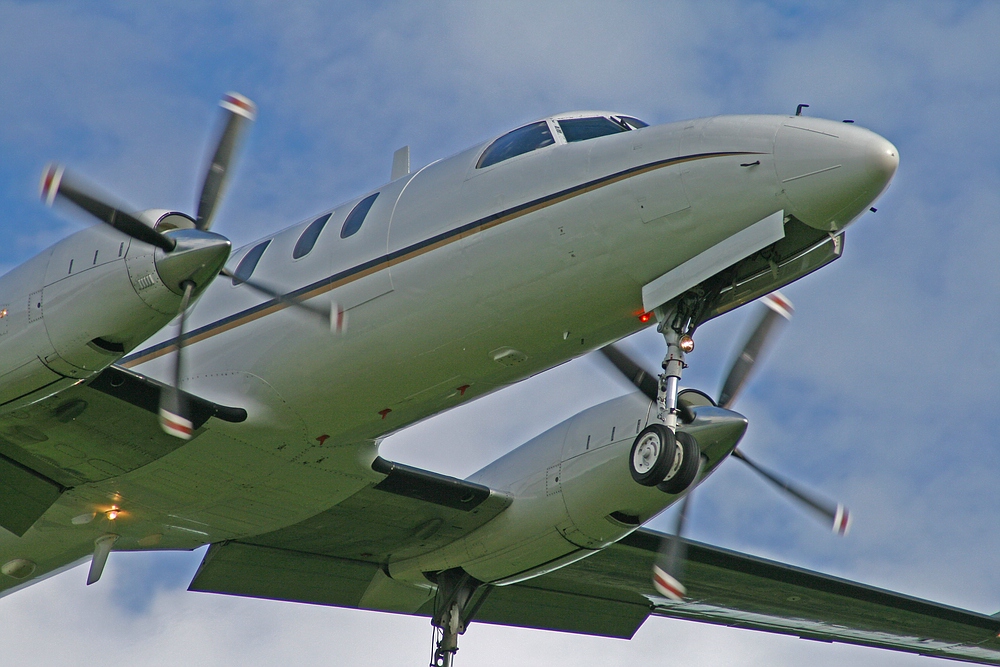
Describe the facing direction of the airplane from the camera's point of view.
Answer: facing the viewer and to the right of the viewer
